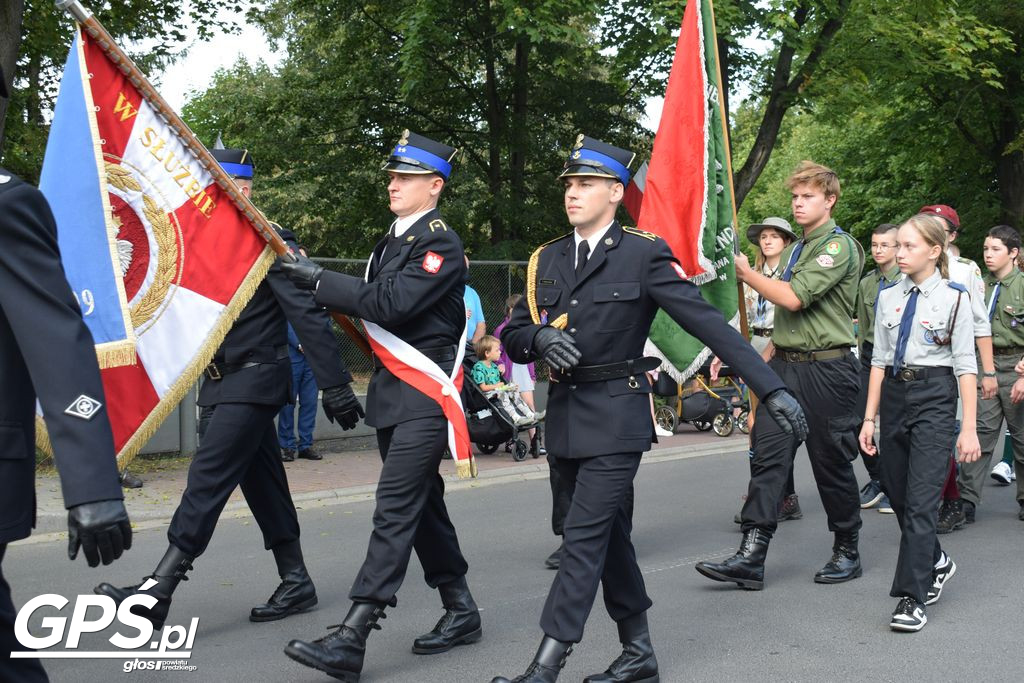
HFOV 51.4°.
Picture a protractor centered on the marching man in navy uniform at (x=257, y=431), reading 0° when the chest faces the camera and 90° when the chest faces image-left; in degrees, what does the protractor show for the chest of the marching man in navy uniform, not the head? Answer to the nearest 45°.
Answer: approximately 90°

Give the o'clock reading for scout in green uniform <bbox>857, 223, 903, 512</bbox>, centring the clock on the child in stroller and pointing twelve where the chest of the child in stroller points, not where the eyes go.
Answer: The scout in green uniform is roughly at 12 o'clock from the child in stroller.

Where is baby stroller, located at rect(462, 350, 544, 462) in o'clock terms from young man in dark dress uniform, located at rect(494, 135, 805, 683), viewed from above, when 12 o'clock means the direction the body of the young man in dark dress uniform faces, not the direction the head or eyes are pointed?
The baby stroller is roughly at 4 o'clock from the young man in dark dress uniform.

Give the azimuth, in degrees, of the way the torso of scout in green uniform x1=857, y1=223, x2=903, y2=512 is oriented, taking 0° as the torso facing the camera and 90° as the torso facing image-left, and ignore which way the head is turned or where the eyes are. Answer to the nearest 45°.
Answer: approximately 45°

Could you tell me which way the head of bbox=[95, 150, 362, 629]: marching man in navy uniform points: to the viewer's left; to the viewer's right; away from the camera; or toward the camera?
to the viewer's left

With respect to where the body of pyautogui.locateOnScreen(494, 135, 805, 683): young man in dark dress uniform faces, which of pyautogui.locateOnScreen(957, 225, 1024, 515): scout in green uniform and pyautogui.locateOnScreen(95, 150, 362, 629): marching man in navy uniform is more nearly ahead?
the marching man in navy uniform

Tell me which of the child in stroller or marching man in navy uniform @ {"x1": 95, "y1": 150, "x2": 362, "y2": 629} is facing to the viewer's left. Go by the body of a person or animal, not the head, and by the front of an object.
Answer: the marching man in navy uniform

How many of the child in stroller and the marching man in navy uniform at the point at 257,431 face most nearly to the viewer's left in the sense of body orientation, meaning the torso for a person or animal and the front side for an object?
1

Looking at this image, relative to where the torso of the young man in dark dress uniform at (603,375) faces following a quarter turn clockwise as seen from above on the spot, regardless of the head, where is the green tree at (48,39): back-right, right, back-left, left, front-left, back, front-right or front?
front

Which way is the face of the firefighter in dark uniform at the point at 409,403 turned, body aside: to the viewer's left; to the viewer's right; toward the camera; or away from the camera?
to the viewer's left

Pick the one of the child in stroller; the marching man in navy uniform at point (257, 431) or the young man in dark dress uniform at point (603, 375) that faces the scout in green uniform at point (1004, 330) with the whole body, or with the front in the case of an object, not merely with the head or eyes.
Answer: the child in stroller
